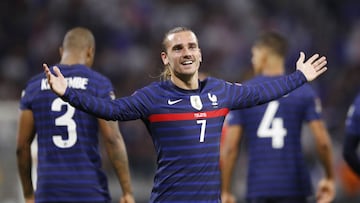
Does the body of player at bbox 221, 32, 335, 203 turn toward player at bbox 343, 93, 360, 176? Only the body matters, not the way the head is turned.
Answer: no

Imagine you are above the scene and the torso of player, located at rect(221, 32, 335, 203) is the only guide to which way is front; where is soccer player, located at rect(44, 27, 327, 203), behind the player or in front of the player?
behind

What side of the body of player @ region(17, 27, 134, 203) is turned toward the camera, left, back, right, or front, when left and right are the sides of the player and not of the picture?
back

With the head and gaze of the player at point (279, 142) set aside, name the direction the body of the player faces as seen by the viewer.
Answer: away from the camera

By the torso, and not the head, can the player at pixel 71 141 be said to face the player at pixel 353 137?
no

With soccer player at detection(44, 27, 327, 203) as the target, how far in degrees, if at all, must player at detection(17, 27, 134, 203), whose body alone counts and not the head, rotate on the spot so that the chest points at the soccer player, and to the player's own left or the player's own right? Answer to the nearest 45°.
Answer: approximately 135° to the player's own right

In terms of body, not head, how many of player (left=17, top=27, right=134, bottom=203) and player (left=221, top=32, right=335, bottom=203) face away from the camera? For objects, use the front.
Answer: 2
